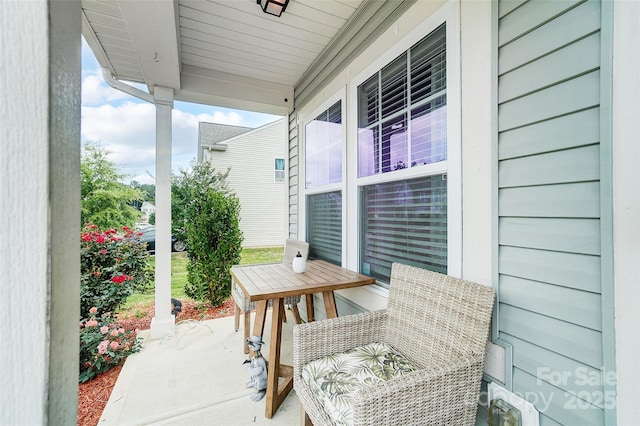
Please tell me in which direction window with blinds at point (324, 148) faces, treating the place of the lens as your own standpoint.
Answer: facing the viewer and to the left of the viewer

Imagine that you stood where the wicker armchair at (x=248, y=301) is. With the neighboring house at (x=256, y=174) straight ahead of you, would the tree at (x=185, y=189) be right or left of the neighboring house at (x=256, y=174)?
left

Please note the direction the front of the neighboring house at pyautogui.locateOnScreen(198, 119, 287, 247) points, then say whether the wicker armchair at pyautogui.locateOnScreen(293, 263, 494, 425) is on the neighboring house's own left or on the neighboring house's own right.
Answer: on the neighboring house's own left

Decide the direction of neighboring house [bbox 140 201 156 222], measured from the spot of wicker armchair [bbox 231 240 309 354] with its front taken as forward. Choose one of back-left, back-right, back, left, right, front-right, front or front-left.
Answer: right

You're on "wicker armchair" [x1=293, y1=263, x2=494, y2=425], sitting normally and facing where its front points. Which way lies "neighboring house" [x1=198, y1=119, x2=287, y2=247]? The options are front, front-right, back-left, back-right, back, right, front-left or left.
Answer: right

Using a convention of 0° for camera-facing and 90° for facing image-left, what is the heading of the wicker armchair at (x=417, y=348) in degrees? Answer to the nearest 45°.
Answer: approximately 45°

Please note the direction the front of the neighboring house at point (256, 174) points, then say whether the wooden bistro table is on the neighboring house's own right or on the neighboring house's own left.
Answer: on the neighboring house's own left

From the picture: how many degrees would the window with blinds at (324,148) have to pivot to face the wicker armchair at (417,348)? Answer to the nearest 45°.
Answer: approximately 45° to its left
